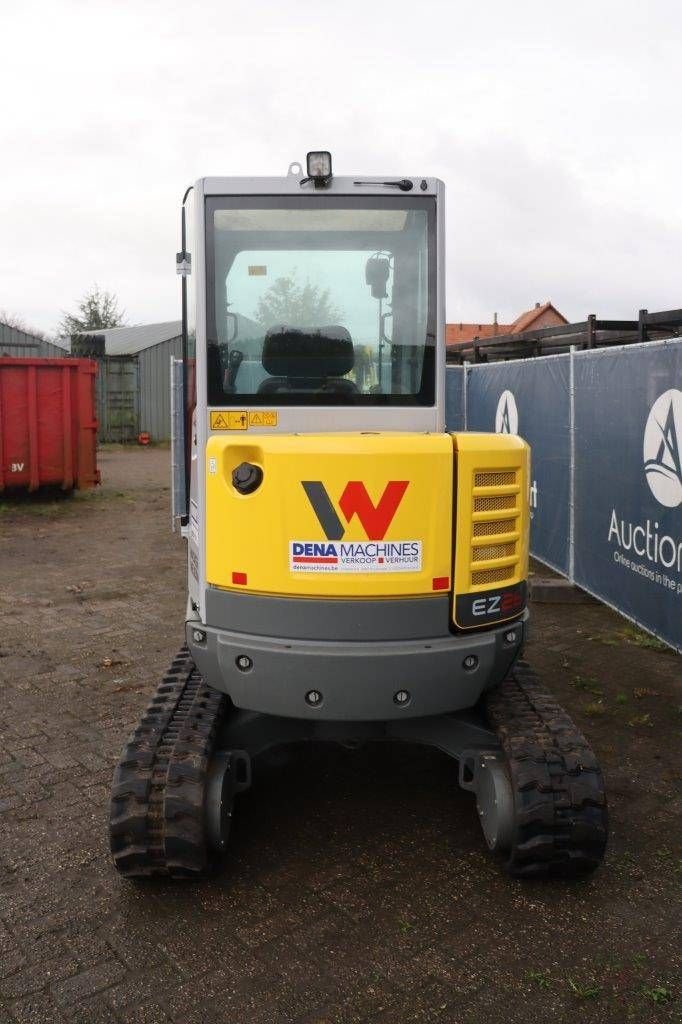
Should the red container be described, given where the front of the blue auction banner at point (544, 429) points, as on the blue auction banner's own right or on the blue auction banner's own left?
on the blue auction banner's own right

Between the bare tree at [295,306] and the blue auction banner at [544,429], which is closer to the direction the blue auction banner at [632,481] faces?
the bare tree

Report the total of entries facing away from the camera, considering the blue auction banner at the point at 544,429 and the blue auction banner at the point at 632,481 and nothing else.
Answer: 0

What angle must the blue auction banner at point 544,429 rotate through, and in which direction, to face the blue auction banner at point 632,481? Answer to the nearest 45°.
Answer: approximately 45° to its left

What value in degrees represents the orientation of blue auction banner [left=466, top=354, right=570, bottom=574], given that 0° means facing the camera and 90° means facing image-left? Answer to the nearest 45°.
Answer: approximately 45°

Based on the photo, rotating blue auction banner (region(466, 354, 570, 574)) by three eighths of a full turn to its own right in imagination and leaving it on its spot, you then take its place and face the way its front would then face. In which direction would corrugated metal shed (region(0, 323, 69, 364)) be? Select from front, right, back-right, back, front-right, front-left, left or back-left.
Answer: front-left

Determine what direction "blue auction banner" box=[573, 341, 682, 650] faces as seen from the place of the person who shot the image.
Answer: facing the viewer and to the left of the viewer

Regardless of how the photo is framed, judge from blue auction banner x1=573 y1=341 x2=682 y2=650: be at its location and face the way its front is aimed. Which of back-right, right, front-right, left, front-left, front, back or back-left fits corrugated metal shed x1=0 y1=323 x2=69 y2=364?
right
